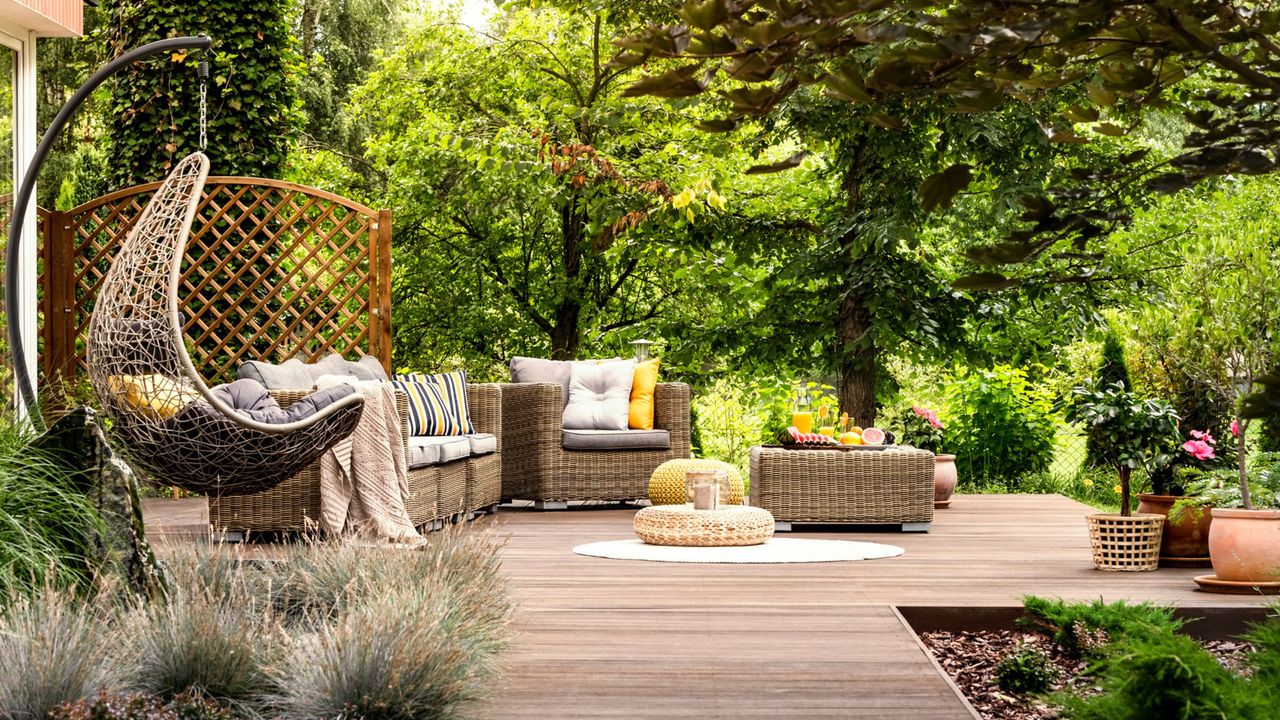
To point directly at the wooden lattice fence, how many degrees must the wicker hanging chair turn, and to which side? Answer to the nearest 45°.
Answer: approximately 90° to its left

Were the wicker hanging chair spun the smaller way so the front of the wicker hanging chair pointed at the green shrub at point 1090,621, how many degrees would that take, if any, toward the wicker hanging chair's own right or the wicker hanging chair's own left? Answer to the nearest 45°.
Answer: approximately 45° to the wicker hanging chair's own right

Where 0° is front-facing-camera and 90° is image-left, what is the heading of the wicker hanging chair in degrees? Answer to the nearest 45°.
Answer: approximately 270°

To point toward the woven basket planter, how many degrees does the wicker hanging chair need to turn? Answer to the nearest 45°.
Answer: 0° — it already faces it

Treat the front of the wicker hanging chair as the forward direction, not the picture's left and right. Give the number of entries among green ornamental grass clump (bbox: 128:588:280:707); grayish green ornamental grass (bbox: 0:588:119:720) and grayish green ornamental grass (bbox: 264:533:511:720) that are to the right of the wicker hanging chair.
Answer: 3

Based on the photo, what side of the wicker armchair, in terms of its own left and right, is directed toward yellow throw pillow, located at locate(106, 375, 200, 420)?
right

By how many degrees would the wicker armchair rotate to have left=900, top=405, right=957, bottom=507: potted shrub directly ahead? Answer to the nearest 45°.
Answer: approximately 45° to its left

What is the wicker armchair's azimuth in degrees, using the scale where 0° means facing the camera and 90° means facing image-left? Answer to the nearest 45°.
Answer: approximately 315°

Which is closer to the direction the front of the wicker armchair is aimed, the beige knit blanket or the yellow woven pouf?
the yellow woven pouf
